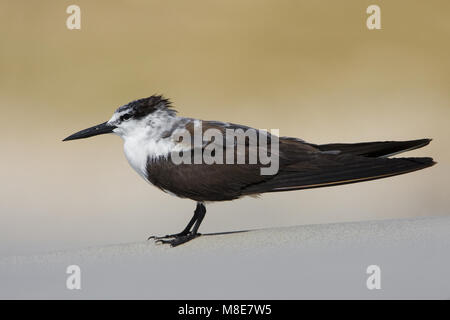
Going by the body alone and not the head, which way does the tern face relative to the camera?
to the viewer's left
